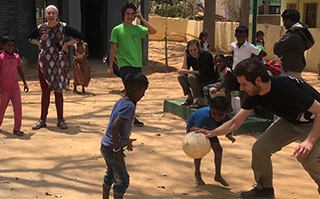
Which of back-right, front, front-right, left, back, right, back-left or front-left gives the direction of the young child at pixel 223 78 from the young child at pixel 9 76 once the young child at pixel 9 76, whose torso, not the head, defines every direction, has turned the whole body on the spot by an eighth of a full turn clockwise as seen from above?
left

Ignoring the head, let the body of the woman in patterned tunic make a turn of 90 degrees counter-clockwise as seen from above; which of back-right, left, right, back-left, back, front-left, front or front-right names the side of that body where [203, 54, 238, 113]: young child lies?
front

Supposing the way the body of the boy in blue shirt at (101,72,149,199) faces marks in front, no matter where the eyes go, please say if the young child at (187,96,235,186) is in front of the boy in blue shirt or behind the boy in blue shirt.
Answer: in front

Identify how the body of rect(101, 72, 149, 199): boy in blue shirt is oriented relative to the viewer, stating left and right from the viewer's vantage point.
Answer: facing to the right of the viewer

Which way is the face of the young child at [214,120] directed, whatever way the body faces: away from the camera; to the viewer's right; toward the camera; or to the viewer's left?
toward the camera

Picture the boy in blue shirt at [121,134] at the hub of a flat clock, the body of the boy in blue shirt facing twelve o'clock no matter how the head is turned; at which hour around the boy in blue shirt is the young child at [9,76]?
The young child is roughly at 8 o'clock from the boy in blue shirt.

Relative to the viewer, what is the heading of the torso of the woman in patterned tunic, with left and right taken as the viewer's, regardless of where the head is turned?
facing the viewer

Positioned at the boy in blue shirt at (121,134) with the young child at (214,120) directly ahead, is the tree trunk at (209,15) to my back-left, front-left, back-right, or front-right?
front-left

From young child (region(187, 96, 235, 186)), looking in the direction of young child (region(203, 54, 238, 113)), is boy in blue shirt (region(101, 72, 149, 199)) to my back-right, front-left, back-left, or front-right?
back-left

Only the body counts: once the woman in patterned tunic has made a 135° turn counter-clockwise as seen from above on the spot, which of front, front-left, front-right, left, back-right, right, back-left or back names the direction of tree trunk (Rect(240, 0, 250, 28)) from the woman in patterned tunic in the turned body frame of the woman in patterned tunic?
front
